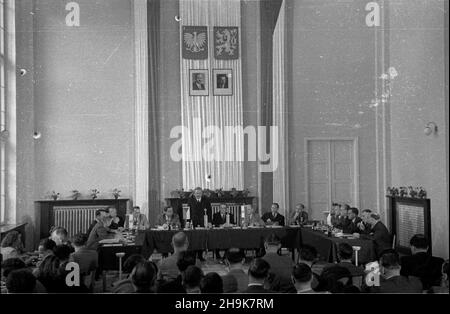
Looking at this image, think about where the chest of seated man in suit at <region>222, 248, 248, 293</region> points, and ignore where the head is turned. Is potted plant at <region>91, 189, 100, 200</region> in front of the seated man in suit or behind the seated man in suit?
in front

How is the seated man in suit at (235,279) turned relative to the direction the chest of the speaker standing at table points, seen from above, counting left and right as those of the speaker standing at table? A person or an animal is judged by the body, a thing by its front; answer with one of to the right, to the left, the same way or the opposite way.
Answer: the opposite way

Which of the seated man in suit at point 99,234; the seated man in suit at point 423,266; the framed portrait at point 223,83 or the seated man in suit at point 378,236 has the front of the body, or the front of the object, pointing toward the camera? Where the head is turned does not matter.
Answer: the framed portrait

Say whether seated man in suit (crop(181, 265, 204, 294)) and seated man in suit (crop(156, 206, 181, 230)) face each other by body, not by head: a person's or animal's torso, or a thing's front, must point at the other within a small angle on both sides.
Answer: yes

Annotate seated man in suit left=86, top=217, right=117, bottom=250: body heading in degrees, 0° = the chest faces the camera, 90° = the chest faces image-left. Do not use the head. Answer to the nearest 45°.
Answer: approximately 270°

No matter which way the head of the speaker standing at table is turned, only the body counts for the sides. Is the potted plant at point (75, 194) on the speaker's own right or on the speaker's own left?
on the speaker's own right

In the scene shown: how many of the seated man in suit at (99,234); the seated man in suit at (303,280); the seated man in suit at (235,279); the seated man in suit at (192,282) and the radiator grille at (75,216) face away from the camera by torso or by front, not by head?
3

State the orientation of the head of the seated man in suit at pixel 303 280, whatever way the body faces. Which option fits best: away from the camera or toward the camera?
away from the camera

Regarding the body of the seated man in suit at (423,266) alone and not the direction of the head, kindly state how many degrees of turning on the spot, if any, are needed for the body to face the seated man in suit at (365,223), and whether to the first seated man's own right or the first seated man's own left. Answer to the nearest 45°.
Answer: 0° — they already face them

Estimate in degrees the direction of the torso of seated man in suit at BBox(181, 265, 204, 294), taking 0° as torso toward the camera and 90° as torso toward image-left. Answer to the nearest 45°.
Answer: approximately 180°

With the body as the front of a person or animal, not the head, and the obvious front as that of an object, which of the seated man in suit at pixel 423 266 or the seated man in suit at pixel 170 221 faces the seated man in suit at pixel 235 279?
the seated man in suit at pixel 170 221
